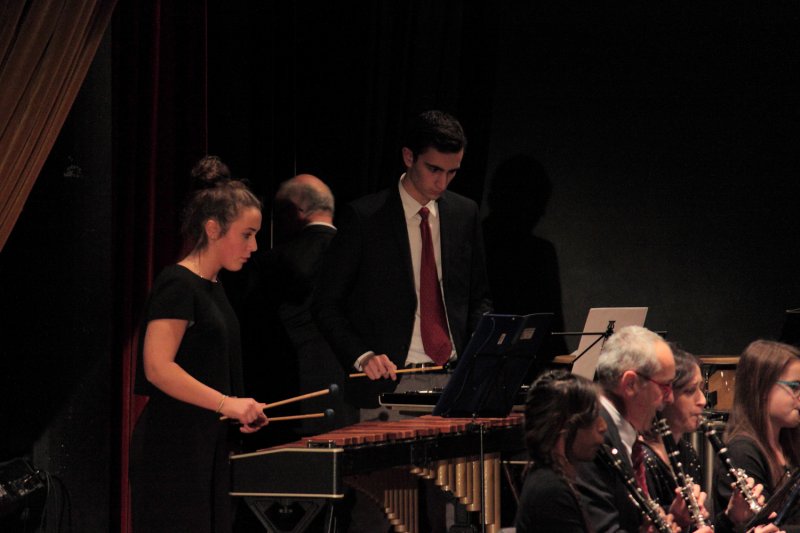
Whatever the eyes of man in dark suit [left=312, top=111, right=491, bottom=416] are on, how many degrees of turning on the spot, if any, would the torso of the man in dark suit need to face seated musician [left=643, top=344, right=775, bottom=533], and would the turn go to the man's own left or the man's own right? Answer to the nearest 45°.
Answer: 0° — they already face them

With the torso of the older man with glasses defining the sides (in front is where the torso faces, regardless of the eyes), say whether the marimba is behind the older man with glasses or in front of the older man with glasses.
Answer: behind

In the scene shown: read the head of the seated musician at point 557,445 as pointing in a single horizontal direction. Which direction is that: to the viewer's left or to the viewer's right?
to the viewer's right

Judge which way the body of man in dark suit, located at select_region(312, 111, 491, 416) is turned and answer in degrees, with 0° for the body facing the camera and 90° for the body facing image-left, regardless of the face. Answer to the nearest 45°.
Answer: approximately 315°

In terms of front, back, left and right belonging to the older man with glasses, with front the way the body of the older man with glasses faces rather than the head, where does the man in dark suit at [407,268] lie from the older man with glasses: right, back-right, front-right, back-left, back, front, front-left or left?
back-left

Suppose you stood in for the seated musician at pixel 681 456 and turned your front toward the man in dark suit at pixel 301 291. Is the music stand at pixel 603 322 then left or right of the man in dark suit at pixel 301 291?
right

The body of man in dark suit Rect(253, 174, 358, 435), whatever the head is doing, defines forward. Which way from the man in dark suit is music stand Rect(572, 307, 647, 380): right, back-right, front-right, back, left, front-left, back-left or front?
back-right

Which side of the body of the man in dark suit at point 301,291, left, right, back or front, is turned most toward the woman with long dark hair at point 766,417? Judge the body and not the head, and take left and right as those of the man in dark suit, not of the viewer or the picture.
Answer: back
